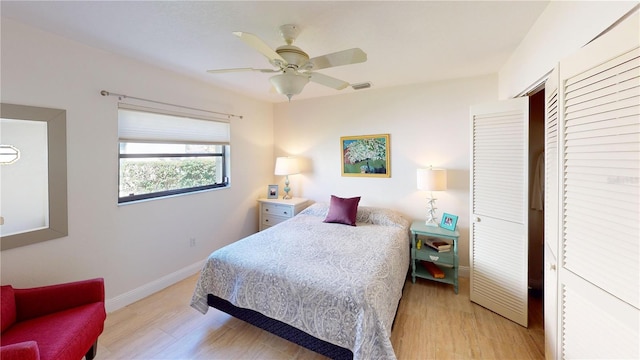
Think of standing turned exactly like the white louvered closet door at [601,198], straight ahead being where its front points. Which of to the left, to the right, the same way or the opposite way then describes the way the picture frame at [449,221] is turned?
to the left

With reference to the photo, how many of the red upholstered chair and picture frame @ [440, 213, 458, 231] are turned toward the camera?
1

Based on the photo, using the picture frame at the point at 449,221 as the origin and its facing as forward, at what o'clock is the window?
The window is roughly at 2 o'clock from the picture frame.

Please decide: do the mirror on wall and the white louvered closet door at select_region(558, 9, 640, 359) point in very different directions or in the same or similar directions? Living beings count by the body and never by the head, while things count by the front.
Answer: very different directions

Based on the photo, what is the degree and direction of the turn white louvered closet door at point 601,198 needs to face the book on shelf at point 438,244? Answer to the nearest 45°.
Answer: approximately 90° to its right

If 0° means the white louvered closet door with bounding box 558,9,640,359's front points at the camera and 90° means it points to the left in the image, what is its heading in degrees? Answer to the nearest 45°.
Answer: approximately 45°

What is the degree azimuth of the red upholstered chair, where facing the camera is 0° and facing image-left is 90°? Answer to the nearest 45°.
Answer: approximately 270°

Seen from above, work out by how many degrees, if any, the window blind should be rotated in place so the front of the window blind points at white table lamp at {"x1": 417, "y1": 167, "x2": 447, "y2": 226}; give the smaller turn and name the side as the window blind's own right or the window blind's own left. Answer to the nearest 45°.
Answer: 0° — it already faces it
